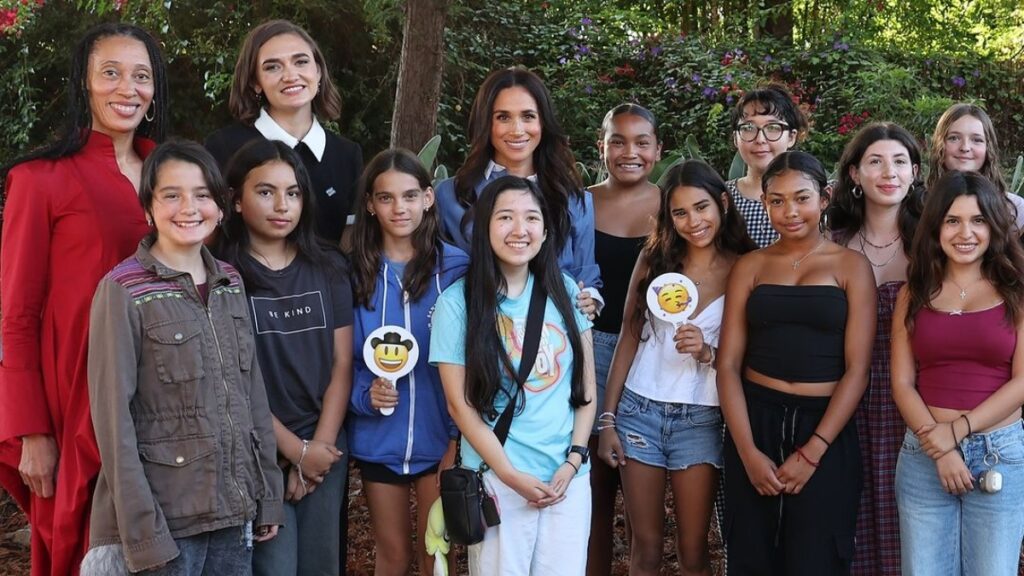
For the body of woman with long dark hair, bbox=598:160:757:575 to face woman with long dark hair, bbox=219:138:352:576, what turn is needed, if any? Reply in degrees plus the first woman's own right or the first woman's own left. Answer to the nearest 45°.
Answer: approximately 45° to the first woman's own right

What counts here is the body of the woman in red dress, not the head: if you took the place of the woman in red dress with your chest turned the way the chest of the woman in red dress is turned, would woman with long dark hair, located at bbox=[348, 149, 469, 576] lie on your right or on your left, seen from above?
on your left

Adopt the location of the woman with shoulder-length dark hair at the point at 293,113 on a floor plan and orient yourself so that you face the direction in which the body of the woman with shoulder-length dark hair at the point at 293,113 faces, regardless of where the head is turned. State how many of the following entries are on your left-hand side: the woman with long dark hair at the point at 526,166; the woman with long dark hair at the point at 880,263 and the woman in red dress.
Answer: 2

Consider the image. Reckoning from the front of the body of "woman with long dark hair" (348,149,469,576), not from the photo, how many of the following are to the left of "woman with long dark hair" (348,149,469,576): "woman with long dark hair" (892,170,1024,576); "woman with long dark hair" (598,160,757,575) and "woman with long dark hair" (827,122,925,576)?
3

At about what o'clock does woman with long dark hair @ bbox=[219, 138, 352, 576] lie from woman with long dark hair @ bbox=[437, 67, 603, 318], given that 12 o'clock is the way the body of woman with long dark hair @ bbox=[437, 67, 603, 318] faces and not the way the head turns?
woman with long dark hair @ bbox=[219, 138, 352, 576] is roughly at 2 o'clock from woman with long dark hair @ bbox=[437, 67, 603, 318].

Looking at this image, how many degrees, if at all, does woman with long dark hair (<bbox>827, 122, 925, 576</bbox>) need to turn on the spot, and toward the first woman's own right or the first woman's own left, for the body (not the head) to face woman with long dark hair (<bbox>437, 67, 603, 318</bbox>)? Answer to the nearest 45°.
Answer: approximately 90° to the first woman's own right

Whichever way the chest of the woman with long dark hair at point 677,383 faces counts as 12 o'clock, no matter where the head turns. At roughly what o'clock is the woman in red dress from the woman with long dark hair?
The woman in red dress is roughly at 2 o'clock from the woman with long dark hair.

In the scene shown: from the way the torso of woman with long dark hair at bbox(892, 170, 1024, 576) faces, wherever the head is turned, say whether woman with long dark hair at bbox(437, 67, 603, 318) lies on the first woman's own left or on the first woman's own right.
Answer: on the first woman's own right
